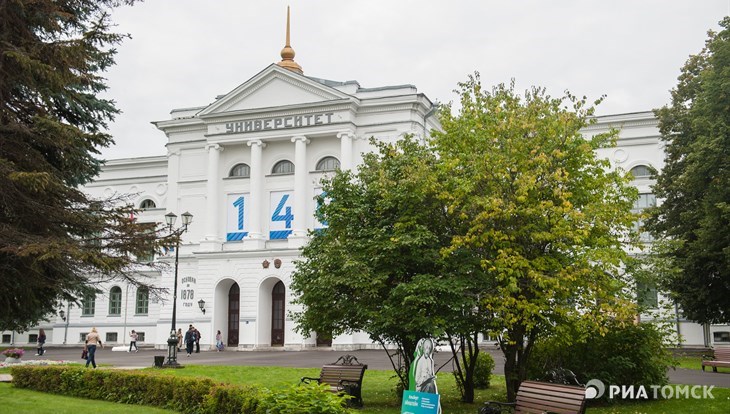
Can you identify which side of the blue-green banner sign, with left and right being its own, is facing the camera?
front

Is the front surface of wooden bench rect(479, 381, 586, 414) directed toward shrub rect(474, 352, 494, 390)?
no

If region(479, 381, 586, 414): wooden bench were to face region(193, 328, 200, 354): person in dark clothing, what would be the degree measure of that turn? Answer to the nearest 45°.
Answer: approximately 90° to its right

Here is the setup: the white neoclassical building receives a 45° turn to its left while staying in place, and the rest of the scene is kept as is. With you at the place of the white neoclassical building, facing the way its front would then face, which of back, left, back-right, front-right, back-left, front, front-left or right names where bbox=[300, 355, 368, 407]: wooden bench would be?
front

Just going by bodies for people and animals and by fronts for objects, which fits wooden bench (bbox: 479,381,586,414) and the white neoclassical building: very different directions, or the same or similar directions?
same or similar directions

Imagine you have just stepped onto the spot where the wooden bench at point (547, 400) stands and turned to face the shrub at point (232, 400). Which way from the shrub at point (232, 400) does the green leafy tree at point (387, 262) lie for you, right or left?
right

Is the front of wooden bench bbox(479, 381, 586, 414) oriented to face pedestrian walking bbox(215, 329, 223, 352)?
no

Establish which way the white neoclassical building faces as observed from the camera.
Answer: facing the viewer and to the left of the viewer

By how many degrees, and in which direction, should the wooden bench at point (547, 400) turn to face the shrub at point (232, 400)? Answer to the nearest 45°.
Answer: approximately 45° to its right
